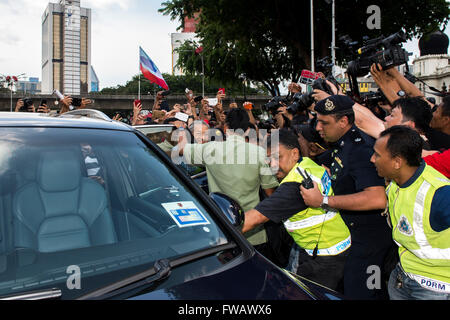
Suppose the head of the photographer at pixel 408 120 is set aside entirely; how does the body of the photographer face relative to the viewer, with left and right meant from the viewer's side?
facing to the left of the viewer

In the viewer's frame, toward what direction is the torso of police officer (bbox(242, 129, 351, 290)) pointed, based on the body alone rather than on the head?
to the viewer's left

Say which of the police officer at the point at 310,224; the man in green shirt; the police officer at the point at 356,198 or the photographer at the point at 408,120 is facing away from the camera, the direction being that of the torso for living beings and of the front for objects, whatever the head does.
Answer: the man in green shirt

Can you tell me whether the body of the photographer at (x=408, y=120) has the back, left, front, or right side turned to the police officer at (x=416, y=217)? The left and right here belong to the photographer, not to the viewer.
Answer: left

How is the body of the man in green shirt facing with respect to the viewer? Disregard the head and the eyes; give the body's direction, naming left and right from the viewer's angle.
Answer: facing away from the viewer

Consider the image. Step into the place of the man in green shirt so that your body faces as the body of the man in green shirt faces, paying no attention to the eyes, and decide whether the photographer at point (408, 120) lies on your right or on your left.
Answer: on your right

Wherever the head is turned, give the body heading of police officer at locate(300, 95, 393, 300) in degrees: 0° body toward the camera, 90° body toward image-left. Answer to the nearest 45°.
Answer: approximately 90°

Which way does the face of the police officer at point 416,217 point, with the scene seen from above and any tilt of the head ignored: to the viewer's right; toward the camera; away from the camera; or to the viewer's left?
to the viewer's left

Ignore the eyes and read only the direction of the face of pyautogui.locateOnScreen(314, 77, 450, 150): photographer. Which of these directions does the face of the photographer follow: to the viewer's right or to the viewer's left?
to the viewer's left

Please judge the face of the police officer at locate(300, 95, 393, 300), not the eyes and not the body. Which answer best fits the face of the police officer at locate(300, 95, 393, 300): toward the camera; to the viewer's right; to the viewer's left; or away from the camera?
to the viewer's left

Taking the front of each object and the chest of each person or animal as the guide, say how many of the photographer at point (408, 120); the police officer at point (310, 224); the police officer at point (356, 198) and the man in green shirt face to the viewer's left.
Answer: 3
